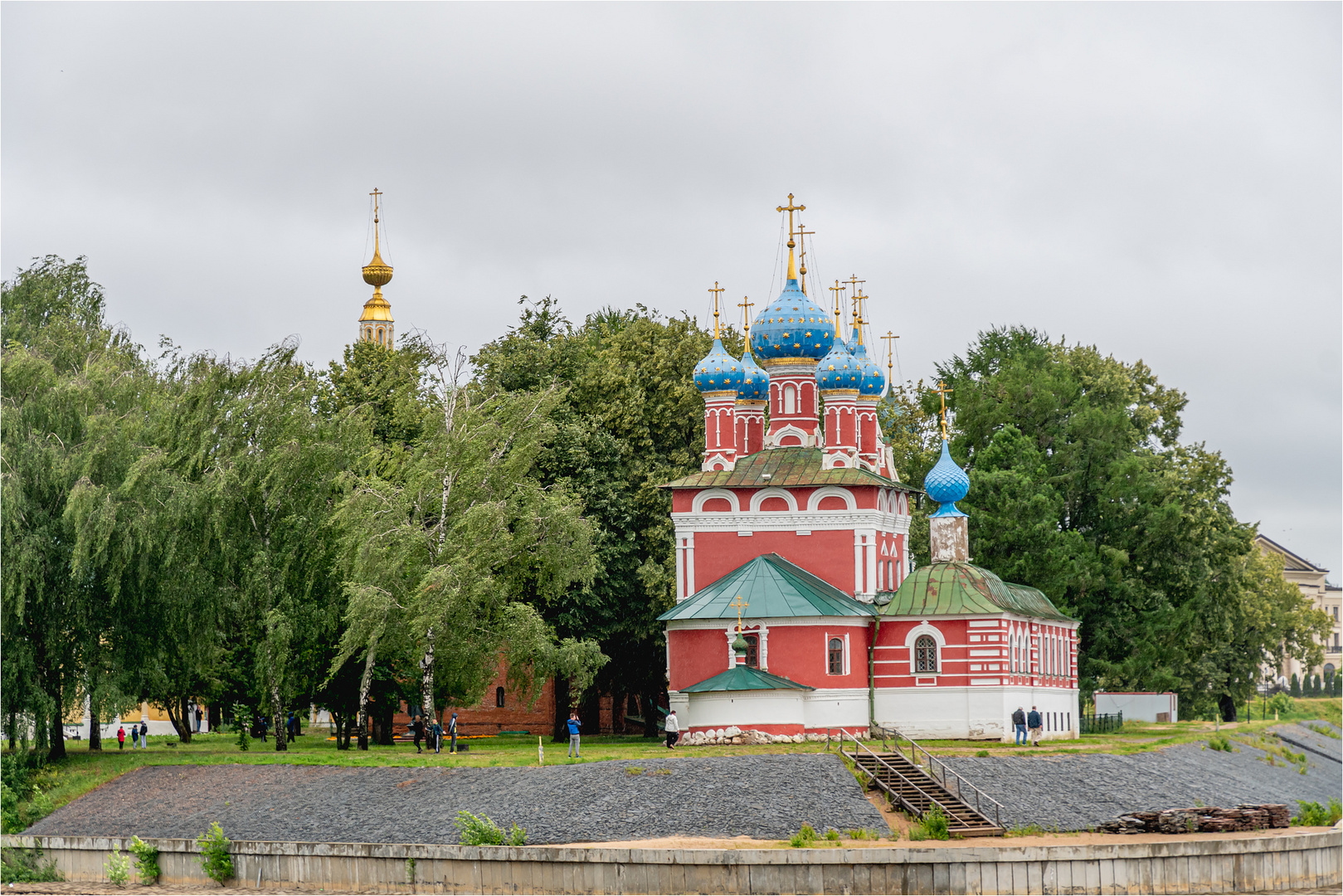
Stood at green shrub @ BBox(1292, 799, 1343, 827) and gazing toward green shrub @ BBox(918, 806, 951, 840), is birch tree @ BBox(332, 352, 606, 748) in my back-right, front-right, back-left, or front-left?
front-right

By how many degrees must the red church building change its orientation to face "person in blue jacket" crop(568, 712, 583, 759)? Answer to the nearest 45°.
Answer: approximately 135° to its left
